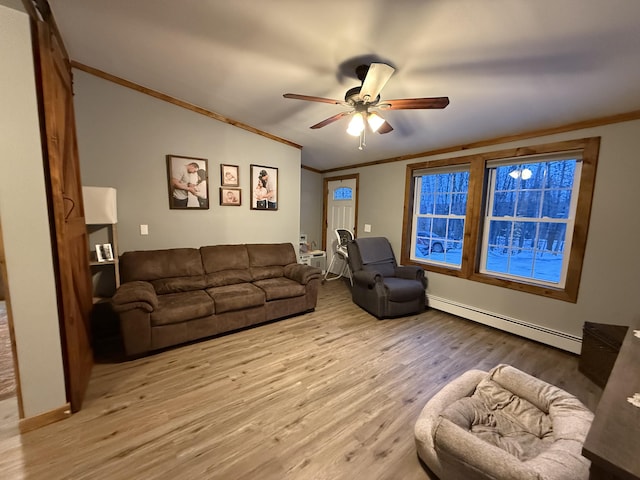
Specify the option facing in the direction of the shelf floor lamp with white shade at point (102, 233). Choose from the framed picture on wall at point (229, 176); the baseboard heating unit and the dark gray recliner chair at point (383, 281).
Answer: the baseboard heating unit

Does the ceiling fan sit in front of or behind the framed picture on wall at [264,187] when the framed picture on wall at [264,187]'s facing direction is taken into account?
in front

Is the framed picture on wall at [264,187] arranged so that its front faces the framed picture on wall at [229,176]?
no

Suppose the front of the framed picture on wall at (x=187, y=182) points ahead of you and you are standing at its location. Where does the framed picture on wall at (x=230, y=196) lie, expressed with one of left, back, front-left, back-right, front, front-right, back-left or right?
front-left

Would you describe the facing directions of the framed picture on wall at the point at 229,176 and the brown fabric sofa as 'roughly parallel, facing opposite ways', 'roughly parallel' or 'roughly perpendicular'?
roughly parallel

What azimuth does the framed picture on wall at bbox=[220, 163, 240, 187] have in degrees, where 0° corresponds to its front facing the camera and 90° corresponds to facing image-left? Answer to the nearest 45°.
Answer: approximately 315°

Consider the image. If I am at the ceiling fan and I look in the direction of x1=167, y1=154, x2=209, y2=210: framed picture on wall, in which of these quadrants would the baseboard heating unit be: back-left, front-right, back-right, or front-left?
back-right

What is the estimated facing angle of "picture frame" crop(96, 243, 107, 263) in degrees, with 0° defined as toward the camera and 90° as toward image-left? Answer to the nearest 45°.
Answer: approximately 315°

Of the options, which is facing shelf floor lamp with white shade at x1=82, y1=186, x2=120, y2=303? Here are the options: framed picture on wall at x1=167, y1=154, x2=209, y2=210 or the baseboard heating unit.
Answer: the baseboard heating unit

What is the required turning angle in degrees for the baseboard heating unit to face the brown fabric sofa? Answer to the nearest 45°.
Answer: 0° — it already faces it

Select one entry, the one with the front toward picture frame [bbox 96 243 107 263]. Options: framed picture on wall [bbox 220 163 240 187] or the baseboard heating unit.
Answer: the baseboard heating unit

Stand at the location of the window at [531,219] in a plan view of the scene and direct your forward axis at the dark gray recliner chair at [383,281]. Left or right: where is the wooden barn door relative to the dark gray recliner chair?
left

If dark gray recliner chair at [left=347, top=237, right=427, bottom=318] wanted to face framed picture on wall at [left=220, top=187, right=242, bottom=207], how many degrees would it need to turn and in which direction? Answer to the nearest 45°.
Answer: approximately 135° to its right

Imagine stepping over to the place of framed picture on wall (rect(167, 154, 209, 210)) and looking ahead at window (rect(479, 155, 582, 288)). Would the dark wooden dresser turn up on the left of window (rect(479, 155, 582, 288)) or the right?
right

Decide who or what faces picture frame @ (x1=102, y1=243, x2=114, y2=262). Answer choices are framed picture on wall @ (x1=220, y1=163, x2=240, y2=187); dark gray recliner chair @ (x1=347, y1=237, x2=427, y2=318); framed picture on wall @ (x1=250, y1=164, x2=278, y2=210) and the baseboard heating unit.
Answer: the baseboard heating unit

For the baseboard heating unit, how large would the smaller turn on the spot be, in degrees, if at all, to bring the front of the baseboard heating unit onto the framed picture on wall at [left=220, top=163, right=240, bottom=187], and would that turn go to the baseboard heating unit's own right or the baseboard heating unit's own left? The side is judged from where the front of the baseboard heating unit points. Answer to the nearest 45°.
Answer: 0° — it already faces it
